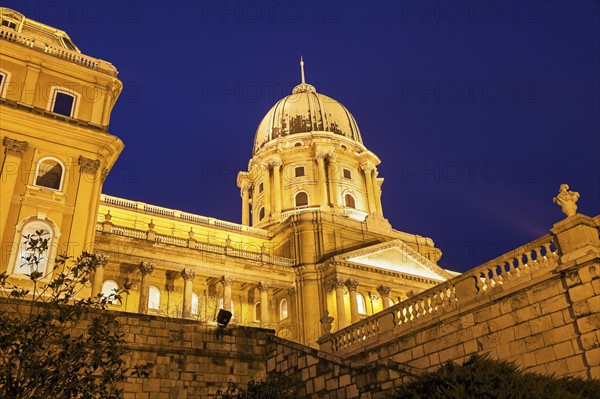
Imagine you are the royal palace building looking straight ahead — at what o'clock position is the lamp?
The lamp is roughly at 1 o'clock from the royal palace building.

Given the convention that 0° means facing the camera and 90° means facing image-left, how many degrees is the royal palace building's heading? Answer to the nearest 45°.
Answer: approximately 315°

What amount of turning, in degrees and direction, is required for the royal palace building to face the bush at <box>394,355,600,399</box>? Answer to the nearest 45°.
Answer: approximately 45° to its right
